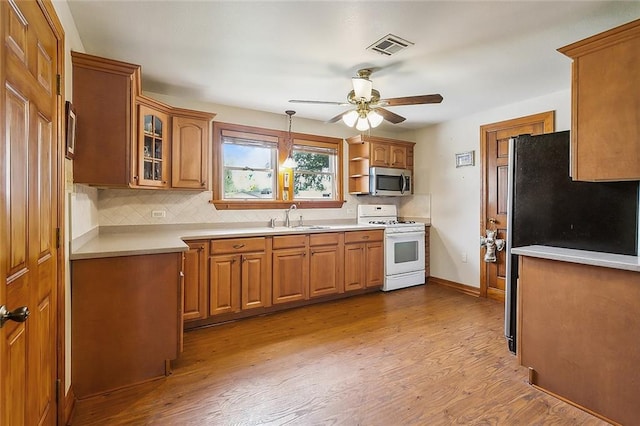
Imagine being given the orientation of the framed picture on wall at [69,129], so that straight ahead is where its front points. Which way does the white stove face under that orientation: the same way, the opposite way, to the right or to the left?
to the right

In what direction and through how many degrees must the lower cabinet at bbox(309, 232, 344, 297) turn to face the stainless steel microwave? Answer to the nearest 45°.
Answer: approximately 90° to its left

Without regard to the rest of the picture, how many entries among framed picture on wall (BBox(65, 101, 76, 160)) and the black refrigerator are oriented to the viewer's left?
1

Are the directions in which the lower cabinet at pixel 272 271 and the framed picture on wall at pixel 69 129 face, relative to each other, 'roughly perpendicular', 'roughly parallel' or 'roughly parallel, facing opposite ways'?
roughly perpendicular

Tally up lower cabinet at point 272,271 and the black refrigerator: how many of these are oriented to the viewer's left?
1

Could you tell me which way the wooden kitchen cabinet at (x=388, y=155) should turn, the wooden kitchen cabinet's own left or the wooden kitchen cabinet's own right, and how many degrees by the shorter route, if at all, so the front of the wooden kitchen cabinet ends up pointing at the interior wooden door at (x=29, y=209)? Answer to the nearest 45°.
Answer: approximately 45° to the wooden kitchen cabinet's own right

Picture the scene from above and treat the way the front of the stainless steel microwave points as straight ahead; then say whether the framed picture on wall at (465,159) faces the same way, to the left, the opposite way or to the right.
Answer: to the right
